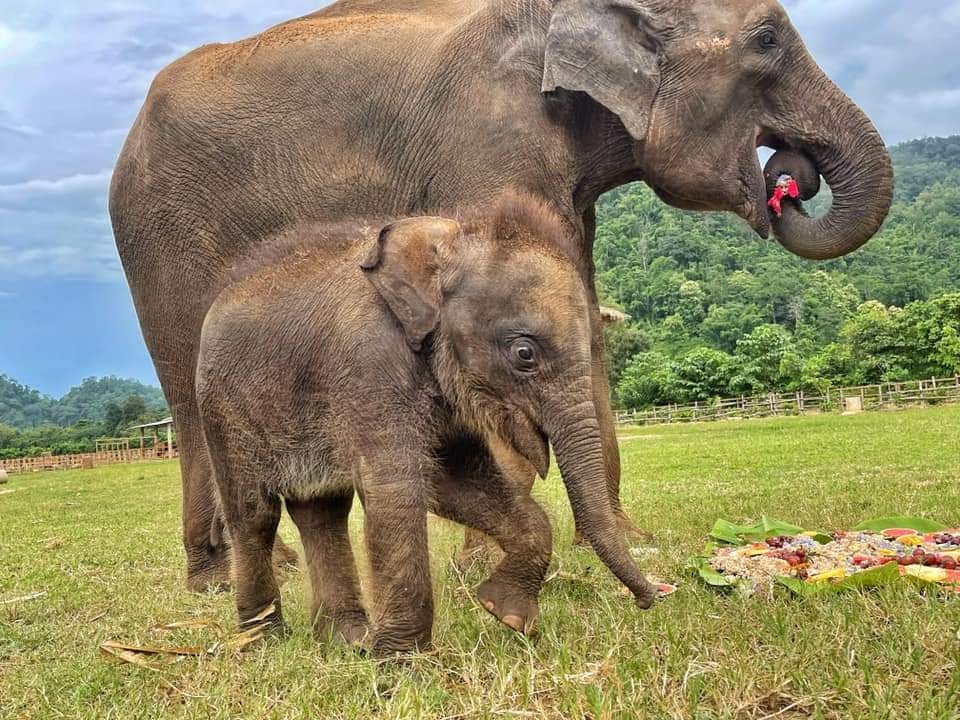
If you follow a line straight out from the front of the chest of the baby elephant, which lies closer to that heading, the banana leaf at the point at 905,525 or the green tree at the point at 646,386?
the banana leaf

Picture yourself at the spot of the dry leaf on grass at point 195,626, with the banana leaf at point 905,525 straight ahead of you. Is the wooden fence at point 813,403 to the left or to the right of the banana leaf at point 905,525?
left

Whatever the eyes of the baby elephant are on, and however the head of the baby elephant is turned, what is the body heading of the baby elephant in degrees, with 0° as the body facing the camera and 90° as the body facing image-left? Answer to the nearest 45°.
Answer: approximately 315°

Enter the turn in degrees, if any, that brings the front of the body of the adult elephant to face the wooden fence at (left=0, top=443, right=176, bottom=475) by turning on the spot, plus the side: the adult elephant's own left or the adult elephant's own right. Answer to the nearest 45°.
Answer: approximately 135° to the adult elephant's own left

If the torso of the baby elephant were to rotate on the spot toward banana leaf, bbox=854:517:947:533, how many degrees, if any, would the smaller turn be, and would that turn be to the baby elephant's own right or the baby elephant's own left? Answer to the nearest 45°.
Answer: approximately 90° to the baby elephant's own left

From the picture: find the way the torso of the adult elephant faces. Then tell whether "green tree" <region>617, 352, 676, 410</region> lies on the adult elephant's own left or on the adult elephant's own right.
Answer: on the adult elephant's own left

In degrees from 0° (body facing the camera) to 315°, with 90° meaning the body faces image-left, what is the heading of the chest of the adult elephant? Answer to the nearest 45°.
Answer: approximately 270°

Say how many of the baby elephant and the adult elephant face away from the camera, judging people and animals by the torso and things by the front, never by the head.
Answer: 0
